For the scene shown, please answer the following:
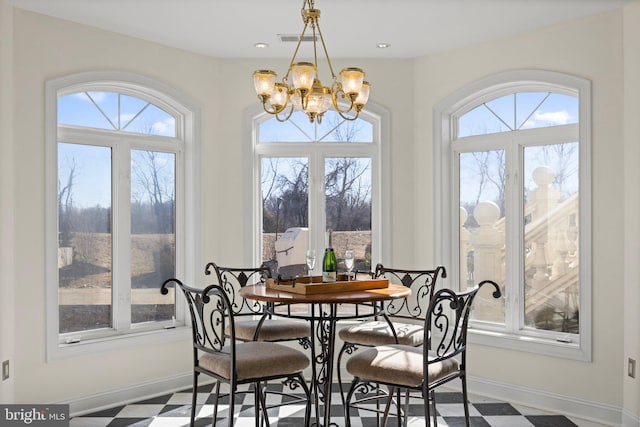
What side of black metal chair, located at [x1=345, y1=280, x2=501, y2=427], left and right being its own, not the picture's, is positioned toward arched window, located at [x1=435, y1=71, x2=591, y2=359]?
right

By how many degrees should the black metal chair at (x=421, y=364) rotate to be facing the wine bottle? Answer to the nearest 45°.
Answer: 0° — it already faces it

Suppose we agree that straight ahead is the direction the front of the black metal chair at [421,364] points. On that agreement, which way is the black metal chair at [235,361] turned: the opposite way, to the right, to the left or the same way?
to the right

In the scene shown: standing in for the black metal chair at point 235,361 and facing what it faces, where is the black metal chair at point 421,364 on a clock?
the black metal chair at point 421,364 is roughly at 2 o'clock from the black metal chair at point 235,361.

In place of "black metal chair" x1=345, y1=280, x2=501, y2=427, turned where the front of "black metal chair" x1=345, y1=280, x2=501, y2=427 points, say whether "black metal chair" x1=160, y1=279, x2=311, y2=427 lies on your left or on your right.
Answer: on your left

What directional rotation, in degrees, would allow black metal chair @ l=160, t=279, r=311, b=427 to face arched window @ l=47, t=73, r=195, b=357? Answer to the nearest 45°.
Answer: approximately 90° to its left

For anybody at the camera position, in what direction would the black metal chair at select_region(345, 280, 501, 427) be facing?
facing away from the viewer and to the left of the viewer

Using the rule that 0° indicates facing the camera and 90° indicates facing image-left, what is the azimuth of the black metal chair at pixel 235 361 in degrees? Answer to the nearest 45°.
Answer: approximately 225°
